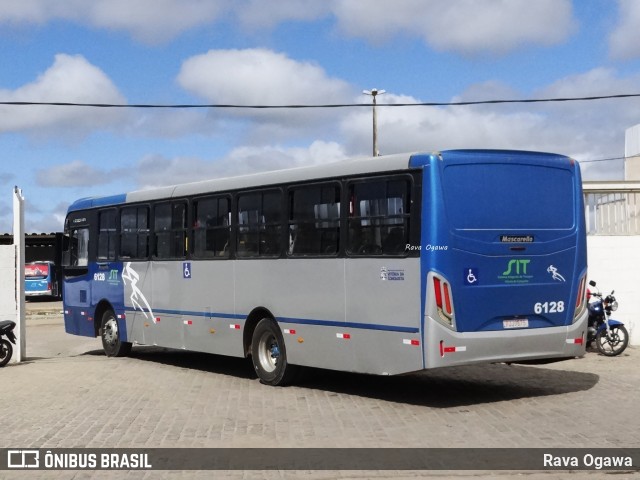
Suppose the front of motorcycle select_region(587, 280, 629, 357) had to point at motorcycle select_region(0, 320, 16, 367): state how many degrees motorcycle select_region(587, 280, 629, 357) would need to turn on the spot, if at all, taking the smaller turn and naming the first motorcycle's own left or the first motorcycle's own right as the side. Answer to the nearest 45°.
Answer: approximately 135° to the first motorcycle's own right

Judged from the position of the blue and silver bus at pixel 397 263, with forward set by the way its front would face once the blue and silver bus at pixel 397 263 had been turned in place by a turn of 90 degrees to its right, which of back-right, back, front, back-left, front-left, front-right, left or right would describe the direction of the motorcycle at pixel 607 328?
front

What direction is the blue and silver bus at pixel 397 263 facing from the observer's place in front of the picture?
facing away from the viewer and to the left of the viewer

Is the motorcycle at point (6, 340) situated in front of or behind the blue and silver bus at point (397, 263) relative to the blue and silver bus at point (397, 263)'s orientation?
in front

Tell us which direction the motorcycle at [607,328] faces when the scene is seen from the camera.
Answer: facing the viewer and to the right of the viewer
